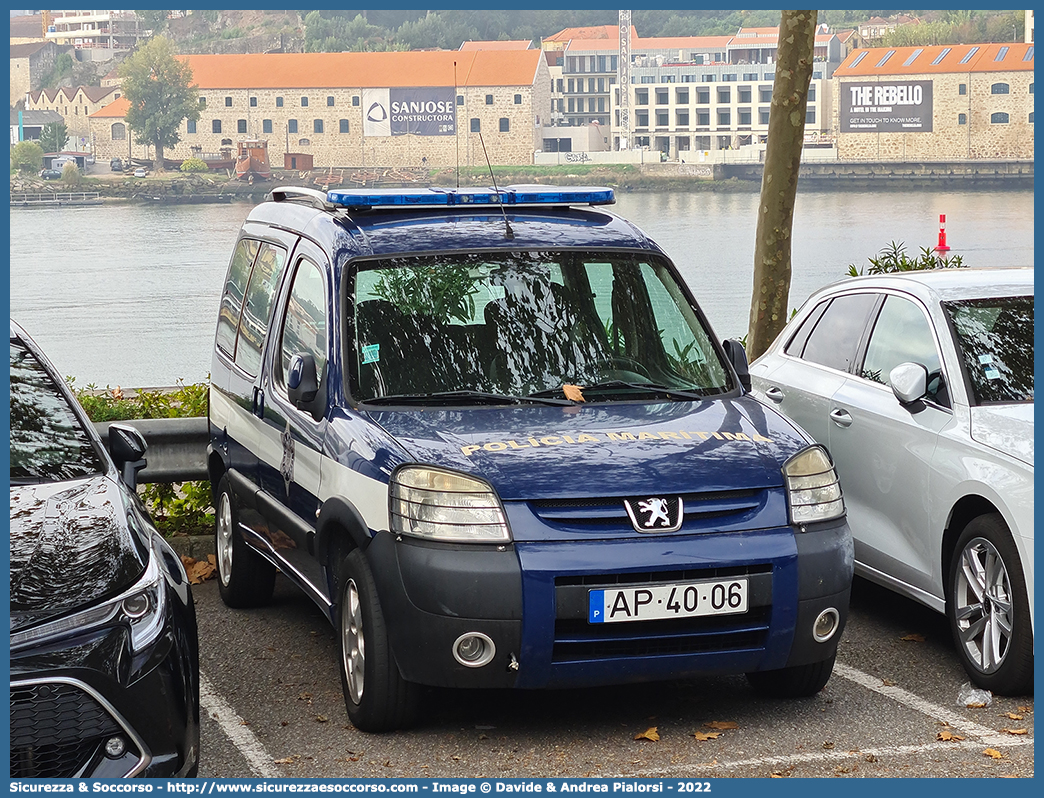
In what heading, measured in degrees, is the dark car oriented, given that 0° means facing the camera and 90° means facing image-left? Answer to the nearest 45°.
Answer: approximately 0°

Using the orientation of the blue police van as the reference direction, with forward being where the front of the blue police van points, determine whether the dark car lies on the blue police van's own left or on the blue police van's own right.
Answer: on the blue police van's own right

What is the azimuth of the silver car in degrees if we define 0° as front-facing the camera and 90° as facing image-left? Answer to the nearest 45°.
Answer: approximately 315°

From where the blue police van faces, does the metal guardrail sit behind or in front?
behind

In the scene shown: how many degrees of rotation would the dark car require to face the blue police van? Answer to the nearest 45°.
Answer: approximately 135° to its left

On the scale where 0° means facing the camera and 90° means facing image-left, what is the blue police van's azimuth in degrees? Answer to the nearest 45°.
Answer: approximately 315°

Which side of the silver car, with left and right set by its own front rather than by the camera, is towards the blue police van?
right

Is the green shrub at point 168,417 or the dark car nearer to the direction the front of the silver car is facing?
the dark car

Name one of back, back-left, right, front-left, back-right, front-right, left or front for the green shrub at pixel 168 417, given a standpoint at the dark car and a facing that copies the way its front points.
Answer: back
